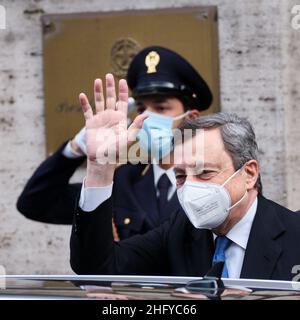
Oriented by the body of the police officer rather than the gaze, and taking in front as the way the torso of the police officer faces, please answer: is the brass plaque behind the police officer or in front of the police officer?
behind

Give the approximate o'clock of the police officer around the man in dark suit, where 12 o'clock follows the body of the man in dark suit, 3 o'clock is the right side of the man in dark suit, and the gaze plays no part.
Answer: The police officer is roughly at 4 o'clock from the man in dark suit.

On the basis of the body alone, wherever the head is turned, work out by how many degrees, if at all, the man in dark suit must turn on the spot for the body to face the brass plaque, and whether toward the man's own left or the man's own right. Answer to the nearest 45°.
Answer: approximately 135° to the man's own right

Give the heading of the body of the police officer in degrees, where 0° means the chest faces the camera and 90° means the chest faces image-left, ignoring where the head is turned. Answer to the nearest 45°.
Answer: approximately 0°
